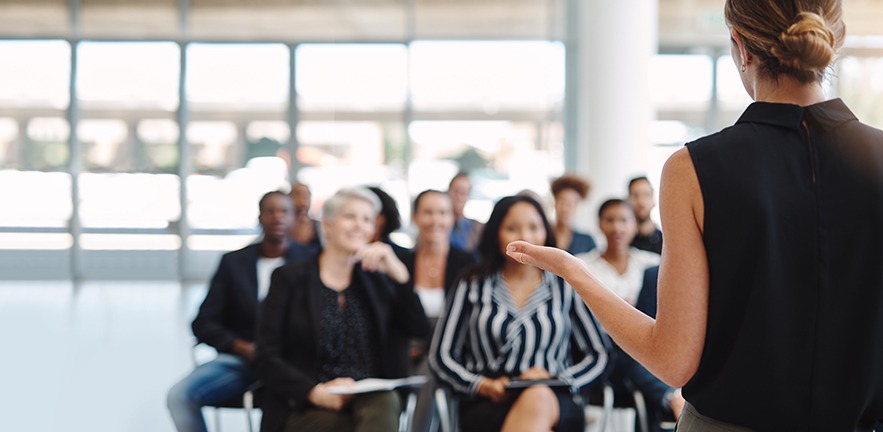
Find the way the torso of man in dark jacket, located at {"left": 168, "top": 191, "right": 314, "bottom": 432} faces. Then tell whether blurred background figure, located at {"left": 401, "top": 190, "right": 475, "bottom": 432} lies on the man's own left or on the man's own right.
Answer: on the man's own left

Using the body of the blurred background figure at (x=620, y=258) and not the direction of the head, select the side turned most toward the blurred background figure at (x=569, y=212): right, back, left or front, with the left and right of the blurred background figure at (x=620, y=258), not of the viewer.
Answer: back

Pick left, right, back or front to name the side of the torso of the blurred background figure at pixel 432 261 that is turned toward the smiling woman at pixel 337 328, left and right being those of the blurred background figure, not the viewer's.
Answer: front

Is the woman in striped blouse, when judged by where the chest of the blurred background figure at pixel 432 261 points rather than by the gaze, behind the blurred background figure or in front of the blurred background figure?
in front

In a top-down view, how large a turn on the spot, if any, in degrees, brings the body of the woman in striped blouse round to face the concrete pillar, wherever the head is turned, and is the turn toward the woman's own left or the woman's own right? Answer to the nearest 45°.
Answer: approximately 180°

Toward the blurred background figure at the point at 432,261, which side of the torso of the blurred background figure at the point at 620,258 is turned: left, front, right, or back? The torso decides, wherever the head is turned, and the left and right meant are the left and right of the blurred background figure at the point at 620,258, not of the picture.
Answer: right

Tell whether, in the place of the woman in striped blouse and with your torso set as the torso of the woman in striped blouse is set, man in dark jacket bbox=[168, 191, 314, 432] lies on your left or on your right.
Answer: on your right
